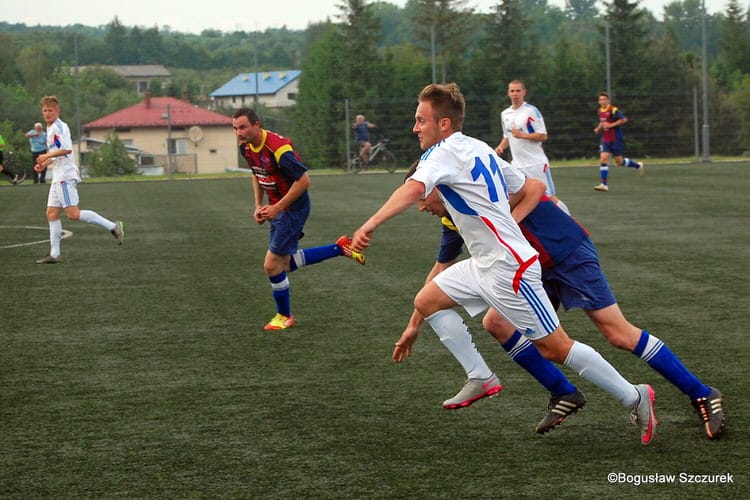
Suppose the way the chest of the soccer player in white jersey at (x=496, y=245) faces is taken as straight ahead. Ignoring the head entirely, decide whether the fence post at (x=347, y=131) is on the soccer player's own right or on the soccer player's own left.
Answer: on the soccer player's own right

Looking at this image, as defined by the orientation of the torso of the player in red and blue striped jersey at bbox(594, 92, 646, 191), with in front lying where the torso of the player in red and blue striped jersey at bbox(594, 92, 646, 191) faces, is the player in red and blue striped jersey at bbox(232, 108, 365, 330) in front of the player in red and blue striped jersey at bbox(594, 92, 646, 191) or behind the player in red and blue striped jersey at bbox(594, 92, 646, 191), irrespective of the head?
in front

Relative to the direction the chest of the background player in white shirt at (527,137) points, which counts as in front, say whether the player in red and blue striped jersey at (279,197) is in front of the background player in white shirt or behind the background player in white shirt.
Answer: in front

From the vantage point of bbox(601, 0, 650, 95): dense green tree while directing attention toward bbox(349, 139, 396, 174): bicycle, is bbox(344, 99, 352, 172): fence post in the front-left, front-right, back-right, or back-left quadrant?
front-right

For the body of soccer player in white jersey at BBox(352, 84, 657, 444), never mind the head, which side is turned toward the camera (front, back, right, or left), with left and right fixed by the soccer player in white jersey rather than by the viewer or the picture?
left

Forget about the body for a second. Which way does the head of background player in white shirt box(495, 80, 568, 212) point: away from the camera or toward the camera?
toward the camera

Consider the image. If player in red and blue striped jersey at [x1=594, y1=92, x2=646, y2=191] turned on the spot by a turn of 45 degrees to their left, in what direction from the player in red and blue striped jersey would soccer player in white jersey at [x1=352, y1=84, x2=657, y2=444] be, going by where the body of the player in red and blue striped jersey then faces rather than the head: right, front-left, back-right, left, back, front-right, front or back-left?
front

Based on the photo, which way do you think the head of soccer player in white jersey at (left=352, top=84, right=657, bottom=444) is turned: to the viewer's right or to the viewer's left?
to the viewer's left

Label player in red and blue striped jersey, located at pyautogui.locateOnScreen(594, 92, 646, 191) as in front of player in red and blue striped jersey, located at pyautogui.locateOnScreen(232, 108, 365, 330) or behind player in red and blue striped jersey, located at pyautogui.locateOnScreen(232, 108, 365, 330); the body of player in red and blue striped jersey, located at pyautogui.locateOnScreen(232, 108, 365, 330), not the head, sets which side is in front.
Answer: behind

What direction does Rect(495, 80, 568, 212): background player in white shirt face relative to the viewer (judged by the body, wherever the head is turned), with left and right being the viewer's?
facing the viewer and to the left of the viewer

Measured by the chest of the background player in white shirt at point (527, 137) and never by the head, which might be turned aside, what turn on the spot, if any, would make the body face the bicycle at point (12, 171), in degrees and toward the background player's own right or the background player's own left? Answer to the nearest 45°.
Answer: approximately 90° to the background player's own right

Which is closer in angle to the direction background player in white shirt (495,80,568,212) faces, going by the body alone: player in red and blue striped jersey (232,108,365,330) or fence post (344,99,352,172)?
the player in red and blue striped jersey
